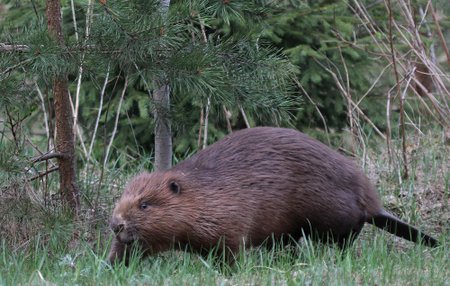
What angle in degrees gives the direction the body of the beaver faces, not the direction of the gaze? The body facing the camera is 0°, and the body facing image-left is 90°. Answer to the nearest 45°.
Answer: approximately 90°
